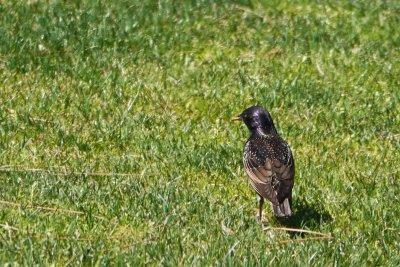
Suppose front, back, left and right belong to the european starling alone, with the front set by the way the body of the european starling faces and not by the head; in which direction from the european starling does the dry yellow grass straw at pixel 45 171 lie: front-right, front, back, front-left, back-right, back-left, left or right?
front-left

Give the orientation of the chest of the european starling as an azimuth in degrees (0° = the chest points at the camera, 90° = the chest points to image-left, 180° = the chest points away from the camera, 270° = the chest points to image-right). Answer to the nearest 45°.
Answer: approximately 135°
